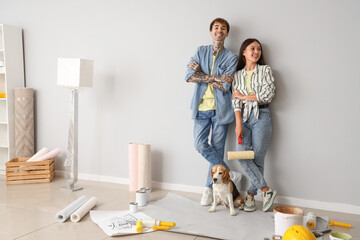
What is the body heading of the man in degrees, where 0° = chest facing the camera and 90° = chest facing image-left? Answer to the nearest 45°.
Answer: approximately 0°

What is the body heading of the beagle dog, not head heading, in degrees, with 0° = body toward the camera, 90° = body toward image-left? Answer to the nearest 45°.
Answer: approximately 45°

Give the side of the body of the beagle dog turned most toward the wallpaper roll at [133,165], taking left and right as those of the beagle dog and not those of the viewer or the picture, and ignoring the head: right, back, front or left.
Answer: right

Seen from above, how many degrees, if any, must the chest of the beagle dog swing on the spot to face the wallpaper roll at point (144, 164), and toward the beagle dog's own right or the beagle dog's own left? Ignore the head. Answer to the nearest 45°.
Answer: approximately 90° to the beagle dog's own right

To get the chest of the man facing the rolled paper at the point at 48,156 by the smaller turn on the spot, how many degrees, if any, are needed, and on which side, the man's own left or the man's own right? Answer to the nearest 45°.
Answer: approximately 90° to the man's own right

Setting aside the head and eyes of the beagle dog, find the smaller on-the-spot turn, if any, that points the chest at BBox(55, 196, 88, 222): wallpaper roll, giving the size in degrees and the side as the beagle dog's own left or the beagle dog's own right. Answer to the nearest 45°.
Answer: approximately 45° to the beagle dog's own right

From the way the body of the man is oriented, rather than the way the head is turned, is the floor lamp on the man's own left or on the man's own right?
on the man's own right

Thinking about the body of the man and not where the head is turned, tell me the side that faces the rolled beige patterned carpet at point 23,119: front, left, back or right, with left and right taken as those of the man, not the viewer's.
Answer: right
